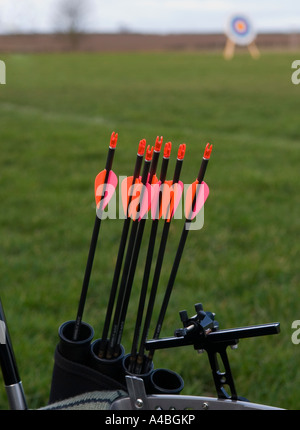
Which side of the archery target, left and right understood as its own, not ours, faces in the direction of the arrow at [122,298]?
front

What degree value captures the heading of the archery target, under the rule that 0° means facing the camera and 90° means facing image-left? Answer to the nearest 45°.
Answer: approximately 0°

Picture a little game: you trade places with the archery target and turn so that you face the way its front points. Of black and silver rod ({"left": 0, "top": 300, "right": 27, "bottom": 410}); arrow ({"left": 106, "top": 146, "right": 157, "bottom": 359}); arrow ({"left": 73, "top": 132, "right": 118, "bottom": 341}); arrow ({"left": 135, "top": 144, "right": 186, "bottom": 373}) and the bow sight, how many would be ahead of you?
5

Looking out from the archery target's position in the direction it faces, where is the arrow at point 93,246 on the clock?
The arrow is roughly at 12 o'clock from the archery target.

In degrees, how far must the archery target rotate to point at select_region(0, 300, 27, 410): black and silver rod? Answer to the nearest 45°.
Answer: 0° — it already faces it

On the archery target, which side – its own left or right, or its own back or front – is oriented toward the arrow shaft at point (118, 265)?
front

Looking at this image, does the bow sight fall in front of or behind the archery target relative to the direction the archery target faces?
in front
